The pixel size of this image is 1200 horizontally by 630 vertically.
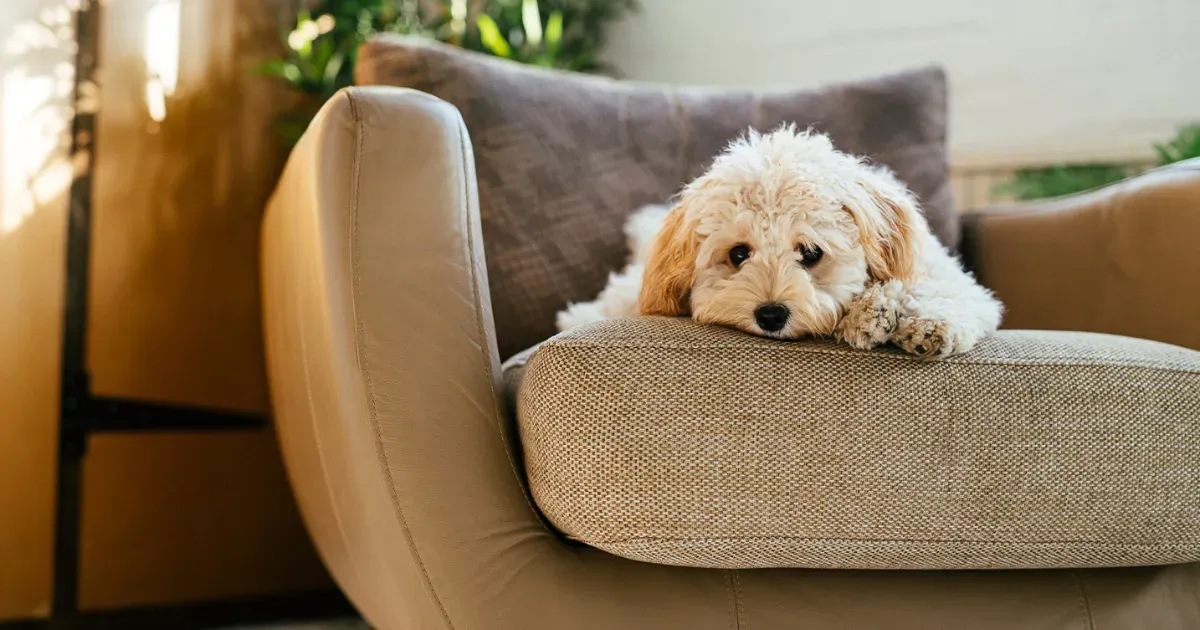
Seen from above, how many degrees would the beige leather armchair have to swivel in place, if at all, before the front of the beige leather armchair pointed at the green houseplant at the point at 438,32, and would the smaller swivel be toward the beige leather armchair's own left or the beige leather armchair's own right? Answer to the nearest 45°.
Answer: approximately 180°

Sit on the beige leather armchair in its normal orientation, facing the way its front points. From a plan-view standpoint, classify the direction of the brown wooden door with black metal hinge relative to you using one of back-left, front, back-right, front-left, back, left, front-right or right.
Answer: back-right

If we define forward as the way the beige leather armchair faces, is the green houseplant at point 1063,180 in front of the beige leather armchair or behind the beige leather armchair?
behind

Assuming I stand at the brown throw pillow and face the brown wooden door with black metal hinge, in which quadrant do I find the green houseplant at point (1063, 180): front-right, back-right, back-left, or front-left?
back-right

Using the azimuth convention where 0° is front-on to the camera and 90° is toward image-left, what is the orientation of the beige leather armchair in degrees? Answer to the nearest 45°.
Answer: approximately 0°
